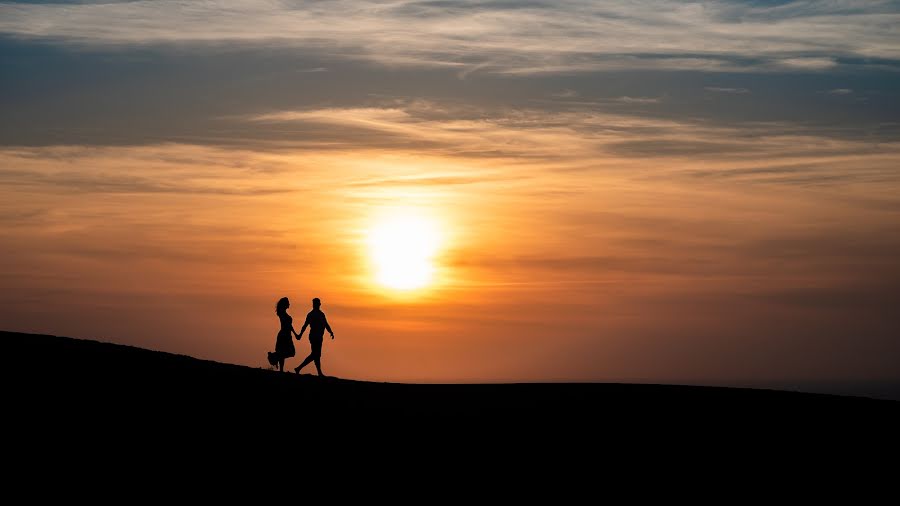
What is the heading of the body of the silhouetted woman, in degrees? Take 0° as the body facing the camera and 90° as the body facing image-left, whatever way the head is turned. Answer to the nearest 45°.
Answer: approximately 270°

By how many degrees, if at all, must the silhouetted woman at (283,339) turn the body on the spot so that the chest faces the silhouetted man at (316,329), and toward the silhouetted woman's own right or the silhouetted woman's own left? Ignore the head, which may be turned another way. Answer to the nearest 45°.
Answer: approximately 45° to the silhouetted woman's own right
